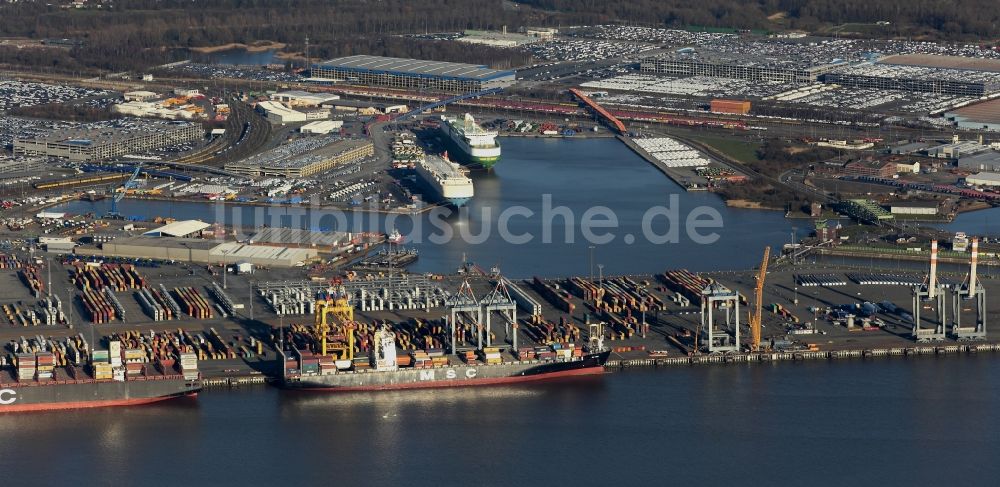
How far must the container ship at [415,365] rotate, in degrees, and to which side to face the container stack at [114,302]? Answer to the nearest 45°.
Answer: approximately 135° to its left

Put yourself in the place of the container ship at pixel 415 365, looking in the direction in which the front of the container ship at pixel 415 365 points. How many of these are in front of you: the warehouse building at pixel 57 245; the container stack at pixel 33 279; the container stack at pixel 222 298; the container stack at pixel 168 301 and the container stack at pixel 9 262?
0

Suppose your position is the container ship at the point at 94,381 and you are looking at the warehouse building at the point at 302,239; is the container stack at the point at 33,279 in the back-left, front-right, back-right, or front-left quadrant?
front-left

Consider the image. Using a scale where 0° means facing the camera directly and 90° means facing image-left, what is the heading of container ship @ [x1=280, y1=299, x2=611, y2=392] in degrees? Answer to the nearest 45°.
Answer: approximately 270°

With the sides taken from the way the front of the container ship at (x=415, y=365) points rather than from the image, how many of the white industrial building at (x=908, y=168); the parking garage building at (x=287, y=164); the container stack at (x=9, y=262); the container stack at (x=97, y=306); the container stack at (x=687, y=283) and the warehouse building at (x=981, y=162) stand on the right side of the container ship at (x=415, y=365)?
0

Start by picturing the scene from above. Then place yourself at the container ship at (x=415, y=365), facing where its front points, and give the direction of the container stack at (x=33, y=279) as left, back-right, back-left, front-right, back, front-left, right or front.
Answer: back-left

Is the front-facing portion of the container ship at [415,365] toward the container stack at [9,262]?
no

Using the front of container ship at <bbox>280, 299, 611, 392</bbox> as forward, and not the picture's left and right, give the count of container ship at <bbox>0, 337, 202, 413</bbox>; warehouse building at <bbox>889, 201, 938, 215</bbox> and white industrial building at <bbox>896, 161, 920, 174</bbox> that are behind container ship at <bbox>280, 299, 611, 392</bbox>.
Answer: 1
